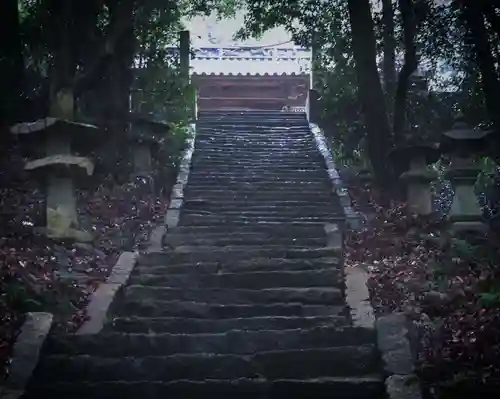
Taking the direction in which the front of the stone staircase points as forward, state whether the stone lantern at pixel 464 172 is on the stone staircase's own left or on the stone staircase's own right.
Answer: on the stone staircase's own left

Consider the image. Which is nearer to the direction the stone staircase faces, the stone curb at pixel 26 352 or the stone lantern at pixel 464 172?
the stone curb

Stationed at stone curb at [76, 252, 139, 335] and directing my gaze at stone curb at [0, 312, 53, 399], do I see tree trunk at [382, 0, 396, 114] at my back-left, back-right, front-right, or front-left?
back-left

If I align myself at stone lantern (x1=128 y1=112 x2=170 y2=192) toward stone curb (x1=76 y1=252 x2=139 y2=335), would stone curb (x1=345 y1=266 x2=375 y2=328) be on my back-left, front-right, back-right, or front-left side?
front-left

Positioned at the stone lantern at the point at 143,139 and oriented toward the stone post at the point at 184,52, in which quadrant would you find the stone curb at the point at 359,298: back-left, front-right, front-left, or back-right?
back-right

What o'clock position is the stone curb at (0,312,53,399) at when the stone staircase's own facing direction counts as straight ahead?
The stone curb is roughly at 2 o'clock from the stone staircase.

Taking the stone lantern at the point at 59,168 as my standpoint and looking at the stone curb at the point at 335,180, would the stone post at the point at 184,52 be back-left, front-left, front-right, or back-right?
front-left

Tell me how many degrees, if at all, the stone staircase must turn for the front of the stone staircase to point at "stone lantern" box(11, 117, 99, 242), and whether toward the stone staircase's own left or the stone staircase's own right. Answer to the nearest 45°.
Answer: approximately 135° to the stone staircase's own right

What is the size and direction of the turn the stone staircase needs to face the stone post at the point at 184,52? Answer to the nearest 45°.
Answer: approximately 180°

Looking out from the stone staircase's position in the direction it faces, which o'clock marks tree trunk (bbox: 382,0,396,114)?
The tree trunk is roughly at 7 o'clock from the stone staircase.

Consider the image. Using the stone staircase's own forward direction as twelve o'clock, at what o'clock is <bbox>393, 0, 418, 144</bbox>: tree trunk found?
The tree trunk is roughly at 7 o'clock from the stone staircase.

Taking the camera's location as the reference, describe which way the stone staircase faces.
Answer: facing the viewer

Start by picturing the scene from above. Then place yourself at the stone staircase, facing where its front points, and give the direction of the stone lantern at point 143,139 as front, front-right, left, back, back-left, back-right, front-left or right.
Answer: back
